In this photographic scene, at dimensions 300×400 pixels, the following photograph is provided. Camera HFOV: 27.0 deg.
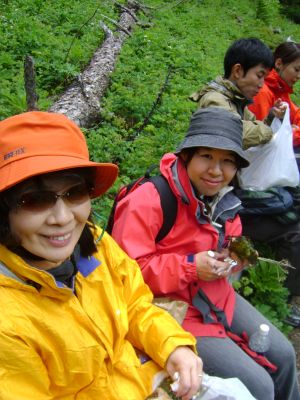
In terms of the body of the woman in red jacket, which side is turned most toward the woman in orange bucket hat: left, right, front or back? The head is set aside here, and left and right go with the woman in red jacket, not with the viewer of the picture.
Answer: right

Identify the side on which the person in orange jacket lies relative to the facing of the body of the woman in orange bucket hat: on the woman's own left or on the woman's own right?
on the woman's own left

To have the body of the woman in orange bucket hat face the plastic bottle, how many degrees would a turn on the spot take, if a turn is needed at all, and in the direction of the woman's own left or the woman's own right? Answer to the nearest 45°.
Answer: approximately 90° to the woman's own left

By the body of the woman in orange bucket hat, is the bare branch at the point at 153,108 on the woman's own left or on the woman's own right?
on the woman's own left

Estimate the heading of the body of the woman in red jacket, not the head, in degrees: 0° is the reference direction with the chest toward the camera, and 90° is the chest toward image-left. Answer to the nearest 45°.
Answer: approximately 315°
